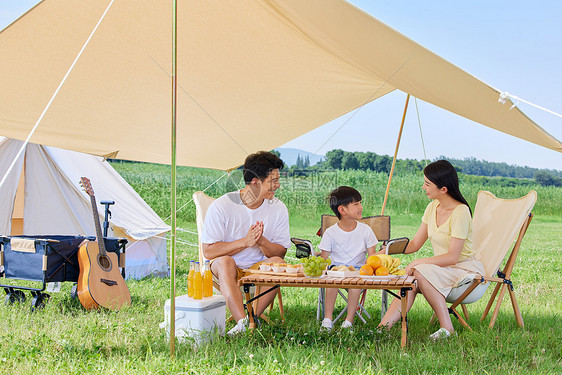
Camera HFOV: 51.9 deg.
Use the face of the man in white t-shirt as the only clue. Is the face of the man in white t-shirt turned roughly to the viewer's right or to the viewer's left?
to the viewer's right

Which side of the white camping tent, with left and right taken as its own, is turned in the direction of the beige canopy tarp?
left

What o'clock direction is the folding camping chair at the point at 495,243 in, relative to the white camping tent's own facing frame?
The folding camping chair is roughly at 9 o'clock from the white camping tent.

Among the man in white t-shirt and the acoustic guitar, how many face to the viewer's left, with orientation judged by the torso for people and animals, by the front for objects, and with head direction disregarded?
0

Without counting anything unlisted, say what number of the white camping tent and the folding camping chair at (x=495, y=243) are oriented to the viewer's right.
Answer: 0

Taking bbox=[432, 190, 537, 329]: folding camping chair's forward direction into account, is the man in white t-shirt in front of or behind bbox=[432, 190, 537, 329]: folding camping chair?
in front

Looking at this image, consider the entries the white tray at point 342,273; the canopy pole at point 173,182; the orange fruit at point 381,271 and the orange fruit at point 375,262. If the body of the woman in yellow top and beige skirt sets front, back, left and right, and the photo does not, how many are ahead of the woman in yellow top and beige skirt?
4

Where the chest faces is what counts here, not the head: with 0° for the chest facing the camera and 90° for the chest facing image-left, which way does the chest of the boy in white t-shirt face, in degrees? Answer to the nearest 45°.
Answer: approximately 0°
